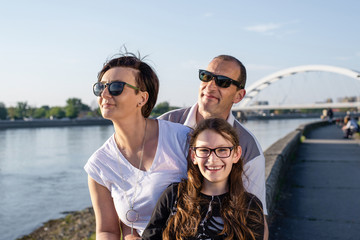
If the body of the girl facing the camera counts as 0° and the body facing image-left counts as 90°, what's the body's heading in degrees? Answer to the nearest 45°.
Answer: approximately 0°

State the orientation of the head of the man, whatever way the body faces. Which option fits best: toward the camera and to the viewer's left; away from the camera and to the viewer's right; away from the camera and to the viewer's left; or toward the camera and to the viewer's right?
toward the camera and to the viewer's left

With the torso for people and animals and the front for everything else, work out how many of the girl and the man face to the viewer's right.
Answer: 0

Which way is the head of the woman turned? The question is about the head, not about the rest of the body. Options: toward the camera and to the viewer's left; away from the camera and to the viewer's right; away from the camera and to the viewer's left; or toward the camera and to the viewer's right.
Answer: toward the camera and to the viewer's left

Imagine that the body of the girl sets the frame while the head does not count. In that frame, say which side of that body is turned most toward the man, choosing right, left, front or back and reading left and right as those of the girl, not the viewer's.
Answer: back

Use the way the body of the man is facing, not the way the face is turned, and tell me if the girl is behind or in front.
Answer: in front

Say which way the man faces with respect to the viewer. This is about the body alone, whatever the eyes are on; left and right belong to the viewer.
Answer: facing the viewer and to the left of the viewer
